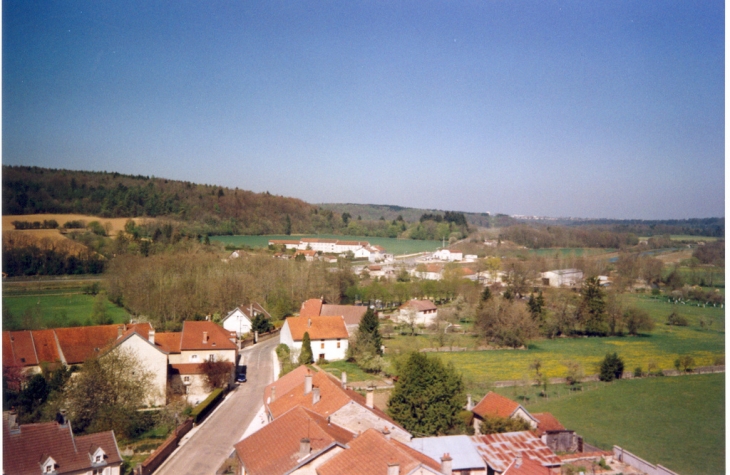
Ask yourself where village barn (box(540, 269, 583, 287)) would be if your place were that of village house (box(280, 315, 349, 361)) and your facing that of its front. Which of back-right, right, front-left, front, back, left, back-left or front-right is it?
back-left

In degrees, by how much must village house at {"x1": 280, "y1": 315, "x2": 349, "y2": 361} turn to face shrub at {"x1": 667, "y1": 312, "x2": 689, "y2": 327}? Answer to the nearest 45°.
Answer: approximately 90° to its left

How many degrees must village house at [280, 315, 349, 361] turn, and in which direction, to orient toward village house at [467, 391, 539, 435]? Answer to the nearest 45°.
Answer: approximately 45° to its left

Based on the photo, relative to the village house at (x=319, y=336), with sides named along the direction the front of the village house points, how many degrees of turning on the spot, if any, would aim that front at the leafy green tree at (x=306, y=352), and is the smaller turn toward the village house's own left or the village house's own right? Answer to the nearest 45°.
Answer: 0° — it already faces it

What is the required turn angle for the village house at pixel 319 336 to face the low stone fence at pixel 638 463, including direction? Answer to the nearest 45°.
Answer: approximately 45° to its left

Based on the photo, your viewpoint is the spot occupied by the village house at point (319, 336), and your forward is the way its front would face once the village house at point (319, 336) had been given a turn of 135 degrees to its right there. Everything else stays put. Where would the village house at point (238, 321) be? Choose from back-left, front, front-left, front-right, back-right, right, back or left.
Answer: front

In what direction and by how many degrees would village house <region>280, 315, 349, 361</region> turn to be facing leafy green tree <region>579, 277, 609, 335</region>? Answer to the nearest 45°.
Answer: approximately 135° to its left

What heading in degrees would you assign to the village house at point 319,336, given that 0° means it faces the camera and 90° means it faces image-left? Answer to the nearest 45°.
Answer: approximately 0°

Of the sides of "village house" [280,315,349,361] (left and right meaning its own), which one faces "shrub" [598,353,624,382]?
left

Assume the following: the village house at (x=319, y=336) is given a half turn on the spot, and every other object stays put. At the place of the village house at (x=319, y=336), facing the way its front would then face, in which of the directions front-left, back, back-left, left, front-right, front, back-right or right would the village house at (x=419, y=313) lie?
front-right

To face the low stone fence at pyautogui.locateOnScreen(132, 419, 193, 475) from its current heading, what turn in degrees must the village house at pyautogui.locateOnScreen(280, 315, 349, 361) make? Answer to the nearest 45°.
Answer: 0° — it already faces it
